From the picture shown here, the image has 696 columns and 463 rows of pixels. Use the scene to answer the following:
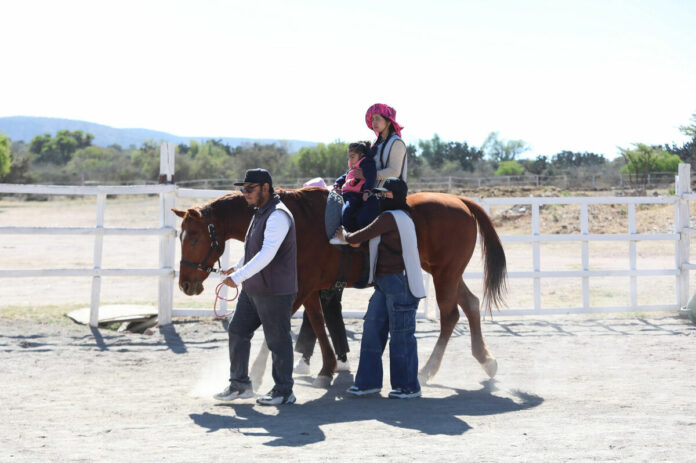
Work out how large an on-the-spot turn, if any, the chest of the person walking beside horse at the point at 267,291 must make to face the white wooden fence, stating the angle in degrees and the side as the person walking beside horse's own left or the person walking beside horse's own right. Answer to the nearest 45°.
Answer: approximately 90° to the person walking beside horse's own right

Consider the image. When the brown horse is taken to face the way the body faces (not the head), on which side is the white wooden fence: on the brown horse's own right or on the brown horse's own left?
on the brown horse's own right

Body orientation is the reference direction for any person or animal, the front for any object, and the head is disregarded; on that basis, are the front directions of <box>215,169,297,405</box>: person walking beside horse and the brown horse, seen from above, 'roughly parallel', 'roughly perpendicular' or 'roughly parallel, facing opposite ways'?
roughly parallel

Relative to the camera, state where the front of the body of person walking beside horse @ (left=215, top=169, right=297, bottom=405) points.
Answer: to the viewer's left

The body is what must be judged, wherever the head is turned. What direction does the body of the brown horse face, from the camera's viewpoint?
to the viewer's left

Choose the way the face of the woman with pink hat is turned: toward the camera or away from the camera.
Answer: toward the camera

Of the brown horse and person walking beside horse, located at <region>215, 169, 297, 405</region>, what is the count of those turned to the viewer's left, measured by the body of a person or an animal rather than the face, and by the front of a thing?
2
